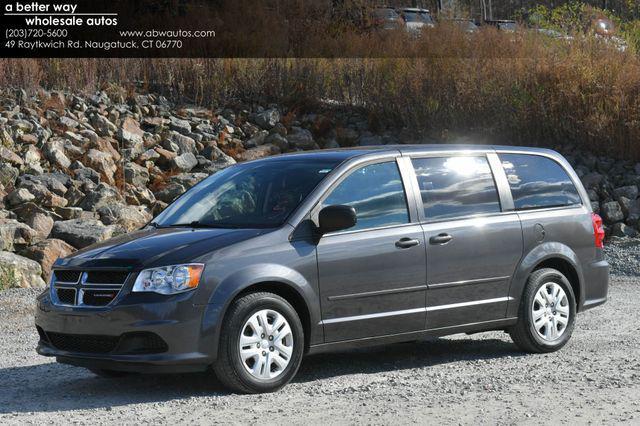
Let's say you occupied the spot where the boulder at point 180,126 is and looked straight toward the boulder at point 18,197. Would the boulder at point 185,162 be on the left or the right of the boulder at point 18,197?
left

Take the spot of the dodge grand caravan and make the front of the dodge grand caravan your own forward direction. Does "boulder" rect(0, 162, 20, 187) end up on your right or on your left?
on your right

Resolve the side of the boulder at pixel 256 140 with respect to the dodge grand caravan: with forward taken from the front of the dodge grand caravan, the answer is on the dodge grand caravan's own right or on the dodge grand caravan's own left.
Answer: on the dodge grand caravan's own right

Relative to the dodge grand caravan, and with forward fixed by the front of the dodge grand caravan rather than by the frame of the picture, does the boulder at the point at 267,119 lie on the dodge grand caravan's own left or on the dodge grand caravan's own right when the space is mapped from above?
on the dodge grand caravan's own right

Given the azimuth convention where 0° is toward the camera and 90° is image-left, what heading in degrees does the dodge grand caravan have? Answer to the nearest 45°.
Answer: approximately 45°

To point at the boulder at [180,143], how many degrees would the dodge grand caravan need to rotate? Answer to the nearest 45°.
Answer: approximately 135° to its right

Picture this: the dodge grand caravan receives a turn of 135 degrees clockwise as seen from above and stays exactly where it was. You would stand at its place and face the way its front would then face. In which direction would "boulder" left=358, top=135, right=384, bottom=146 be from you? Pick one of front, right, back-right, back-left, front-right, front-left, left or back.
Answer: front

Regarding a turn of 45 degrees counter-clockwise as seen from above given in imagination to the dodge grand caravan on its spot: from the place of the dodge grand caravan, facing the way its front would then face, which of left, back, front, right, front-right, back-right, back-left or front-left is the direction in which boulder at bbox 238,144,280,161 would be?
back

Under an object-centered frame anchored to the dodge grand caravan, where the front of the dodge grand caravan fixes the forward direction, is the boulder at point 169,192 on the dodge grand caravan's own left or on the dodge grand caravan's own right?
on the dodge grand caravan's own right

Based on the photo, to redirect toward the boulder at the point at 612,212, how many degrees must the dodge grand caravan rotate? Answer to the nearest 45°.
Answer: approximately 180°

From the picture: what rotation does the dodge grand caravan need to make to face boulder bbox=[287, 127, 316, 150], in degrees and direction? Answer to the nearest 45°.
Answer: approximately 135° to its right
